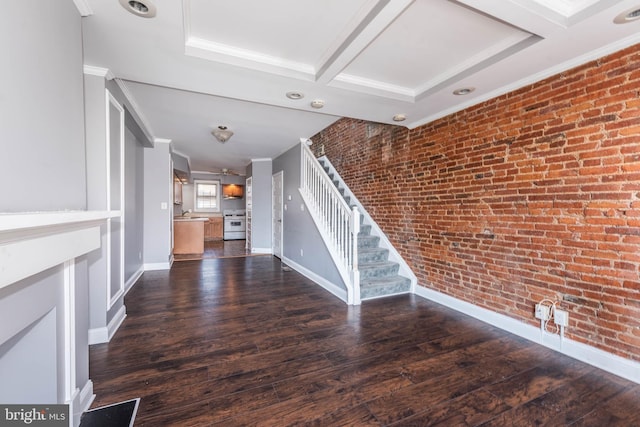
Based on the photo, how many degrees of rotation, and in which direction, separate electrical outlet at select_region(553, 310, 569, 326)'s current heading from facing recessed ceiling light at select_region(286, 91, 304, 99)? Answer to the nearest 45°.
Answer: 0° — it already faces it

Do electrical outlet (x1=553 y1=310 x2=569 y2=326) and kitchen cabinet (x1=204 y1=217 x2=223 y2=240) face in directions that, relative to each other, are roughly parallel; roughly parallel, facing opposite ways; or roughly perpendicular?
roughly perpendicular

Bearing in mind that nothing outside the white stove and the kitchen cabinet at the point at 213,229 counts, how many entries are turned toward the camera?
2

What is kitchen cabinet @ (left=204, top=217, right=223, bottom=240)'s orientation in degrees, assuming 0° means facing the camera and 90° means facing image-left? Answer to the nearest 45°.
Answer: approximately 0°

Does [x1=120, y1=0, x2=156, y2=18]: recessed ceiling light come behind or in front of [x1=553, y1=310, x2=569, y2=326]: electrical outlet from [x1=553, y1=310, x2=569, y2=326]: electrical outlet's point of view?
in front

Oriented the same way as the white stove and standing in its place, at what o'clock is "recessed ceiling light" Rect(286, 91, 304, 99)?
The recessed ceiling light is roughly at 12 o'clock from the white stove.

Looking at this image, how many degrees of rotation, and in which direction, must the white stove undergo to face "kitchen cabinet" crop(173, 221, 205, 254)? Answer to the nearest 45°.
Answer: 0° — it already faces it

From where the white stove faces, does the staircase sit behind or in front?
in front
